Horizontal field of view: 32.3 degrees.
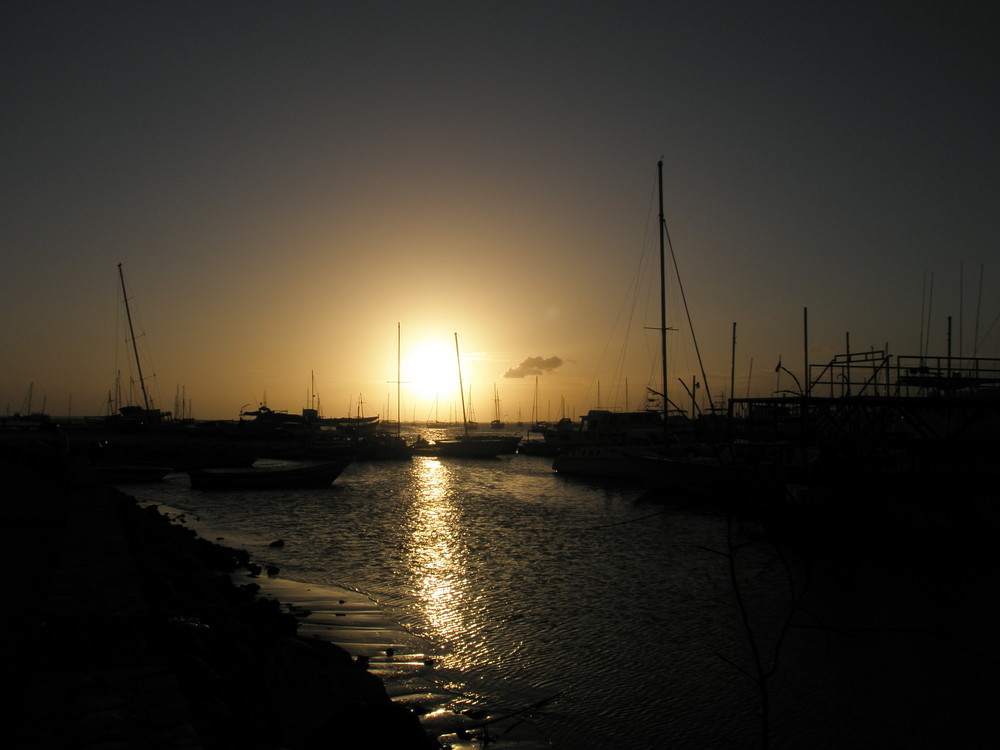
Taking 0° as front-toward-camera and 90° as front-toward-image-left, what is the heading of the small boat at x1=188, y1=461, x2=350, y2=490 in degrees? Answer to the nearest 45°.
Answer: approximately 270°
